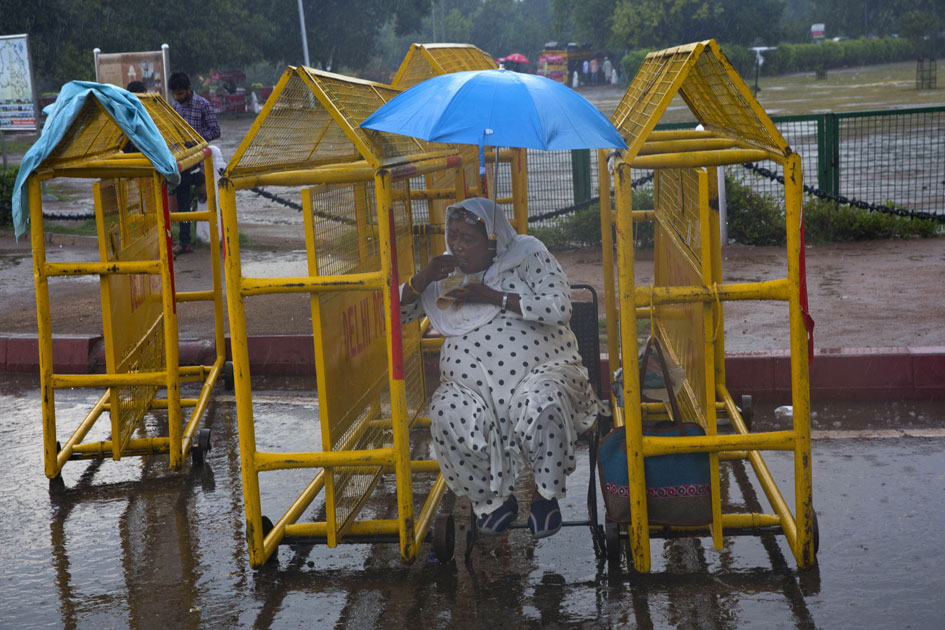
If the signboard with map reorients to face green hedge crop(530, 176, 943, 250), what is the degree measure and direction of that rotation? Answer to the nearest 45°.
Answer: approximately 45° to its left

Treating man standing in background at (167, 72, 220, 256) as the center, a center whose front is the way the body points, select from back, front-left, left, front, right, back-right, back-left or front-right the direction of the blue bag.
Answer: front-left

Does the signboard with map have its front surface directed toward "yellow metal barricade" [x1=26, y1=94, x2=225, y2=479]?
yes

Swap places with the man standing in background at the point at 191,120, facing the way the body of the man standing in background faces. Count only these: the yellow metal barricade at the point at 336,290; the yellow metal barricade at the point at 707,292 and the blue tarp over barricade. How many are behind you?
0

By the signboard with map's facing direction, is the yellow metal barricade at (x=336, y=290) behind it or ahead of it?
ahead

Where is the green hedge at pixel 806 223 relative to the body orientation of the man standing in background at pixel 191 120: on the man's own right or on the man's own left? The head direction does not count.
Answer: on the man's own left

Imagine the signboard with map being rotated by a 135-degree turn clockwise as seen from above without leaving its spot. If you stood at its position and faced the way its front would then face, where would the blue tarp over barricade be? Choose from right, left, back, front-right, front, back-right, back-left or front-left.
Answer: back-left

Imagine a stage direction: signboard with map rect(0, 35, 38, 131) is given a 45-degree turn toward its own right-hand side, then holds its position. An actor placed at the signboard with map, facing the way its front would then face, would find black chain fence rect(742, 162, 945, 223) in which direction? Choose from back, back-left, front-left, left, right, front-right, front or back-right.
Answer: left

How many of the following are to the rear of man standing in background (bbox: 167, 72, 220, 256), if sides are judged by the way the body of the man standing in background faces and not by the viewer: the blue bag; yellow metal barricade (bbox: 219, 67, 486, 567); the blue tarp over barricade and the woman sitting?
0

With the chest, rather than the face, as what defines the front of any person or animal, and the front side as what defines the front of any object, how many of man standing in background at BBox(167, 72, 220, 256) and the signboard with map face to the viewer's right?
0

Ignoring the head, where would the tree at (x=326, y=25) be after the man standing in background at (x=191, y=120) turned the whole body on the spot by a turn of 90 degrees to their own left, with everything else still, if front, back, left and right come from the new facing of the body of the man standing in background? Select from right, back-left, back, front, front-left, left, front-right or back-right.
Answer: back-left

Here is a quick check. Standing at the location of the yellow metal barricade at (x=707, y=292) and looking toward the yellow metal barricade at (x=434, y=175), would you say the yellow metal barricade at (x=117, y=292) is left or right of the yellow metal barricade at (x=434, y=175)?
left

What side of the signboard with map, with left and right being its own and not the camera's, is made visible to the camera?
front

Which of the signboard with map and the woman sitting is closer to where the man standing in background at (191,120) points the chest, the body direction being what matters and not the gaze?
the woman sitting

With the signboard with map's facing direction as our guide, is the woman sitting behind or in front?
in front

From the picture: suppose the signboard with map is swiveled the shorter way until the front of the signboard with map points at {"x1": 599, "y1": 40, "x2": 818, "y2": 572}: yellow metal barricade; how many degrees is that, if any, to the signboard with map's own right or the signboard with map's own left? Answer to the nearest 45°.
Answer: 0° — it already faces it

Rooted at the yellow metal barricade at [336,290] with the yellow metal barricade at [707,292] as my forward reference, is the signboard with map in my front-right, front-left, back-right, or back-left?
back-left
